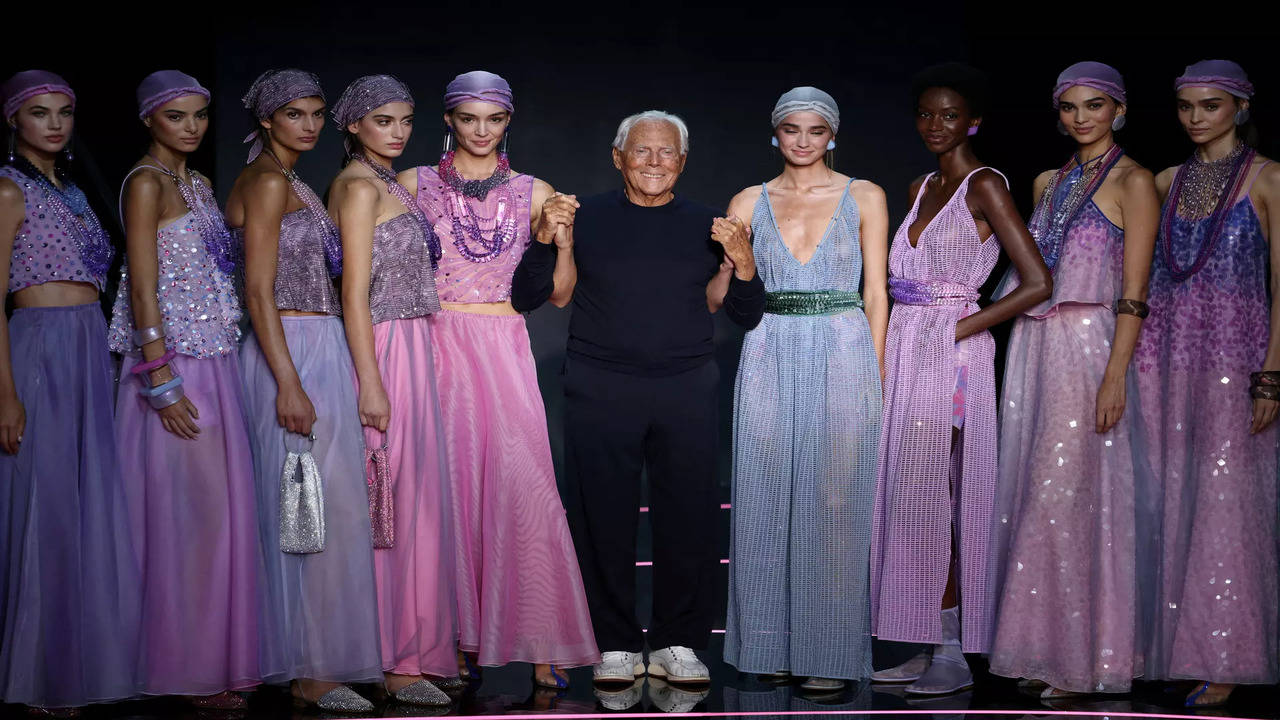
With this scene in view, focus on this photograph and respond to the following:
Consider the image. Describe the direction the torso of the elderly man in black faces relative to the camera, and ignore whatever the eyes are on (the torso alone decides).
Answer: toward the camera
